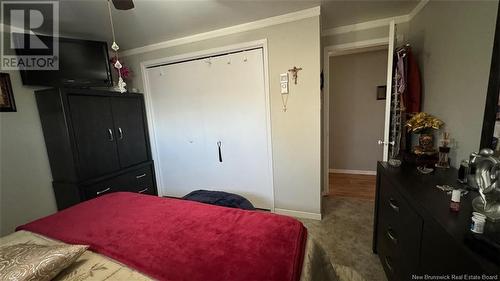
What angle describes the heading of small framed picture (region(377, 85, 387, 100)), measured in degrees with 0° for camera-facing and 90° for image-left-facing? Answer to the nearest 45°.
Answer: approximately 0°

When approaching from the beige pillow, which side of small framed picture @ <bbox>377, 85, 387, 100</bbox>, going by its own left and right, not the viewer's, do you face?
front

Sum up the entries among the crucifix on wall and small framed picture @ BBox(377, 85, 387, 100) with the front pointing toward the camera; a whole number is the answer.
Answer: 2

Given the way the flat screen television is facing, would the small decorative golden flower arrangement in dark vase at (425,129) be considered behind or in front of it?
in front

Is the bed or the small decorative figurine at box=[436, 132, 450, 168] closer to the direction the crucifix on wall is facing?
the bed

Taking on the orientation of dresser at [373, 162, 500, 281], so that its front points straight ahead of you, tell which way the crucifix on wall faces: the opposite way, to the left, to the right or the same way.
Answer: to the left

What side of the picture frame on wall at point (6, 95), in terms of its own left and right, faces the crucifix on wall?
front

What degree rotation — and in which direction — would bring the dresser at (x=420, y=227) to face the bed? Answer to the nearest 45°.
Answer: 0° — it already faces it

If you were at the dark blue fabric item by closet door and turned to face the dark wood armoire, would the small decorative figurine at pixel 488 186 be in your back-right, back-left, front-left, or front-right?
back-left

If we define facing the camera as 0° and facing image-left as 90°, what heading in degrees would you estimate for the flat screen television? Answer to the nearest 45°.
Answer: approximately 315°

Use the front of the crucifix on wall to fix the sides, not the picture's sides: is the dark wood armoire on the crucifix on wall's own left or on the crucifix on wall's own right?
on the crucifix on wall's own right
